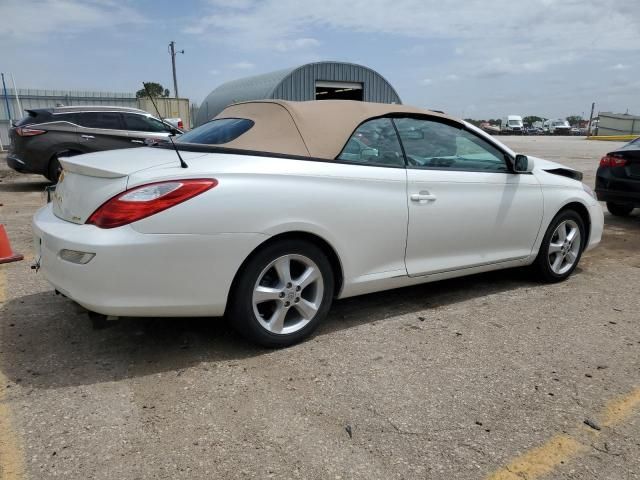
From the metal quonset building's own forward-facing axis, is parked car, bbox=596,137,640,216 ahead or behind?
ahead

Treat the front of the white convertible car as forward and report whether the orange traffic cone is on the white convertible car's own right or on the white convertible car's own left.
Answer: on the white convertible car's own left

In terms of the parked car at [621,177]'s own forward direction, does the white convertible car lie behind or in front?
behind

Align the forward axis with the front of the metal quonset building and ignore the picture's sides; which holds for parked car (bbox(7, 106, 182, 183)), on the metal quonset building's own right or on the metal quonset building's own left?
on the metal quonset building's own right

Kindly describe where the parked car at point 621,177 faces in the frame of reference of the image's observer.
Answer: facing away from the viewer and to the right of the viewer

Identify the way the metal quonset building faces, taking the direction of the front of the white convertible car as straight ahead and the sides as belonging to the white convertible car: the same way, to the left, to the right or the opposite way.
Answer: to the right

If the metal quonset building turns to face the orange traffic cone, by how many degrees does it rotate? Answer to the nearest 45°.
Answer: approximately 45° to its right

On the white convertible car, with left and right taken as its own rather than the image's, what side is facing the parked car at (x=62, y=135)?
left

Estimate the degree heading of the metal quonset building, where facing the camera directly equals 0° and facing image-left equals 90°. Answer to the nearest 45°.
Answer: approximately 315°

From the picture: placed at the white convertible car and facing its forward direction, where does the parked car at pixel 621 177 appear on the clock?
The parked car is roughly at 12 o'clock from the white convertible car.
